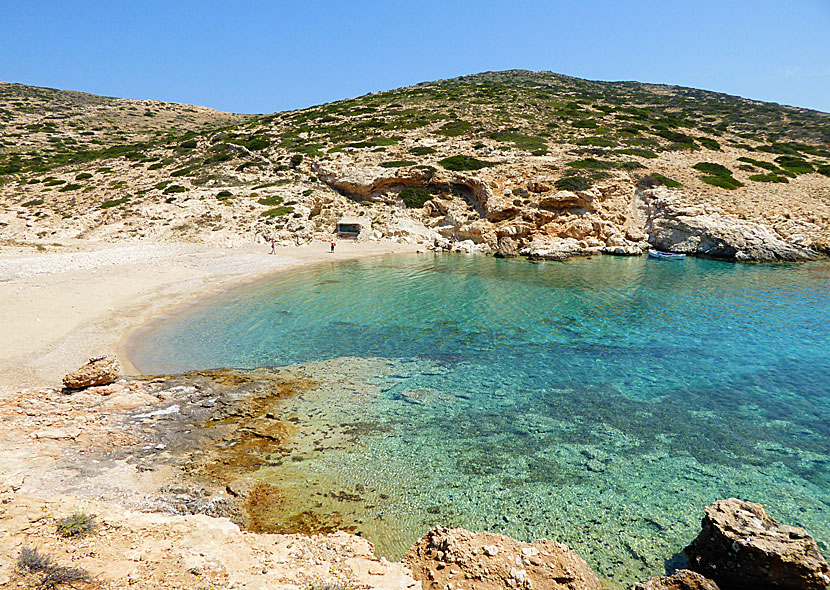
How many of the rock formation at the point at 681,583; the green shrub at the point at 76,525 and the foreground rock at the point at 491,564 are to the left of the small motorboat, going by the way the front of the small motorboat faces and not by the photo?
3

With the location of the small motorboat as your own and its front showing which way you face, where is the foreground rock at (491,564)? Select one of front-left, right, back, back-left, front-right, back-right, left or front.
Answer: left

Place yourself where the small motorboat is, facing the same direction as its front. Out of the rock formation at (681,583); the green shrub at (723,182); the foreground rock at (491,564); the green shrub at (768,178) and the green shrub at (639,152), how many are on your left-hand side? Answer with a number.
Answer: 2

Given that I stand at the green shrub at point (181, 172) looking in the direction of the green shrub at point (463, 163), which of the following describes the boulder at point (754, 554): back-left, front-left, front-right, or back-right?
front-right

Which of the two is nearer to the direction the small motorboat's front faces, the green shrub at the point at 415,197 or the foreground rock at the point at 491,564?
the green shrub

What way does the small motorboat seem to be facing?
to the viewer's left

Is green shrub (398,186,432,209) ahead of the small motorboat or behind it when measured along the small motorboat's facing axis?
ahead

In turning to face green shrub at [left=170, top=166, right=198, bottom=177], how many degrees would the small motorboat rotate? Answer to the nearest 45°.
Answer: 0° — it already faces it

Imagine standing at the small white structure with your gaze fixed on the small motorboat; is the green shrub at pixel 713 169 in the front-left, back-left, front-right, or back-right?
front-left
